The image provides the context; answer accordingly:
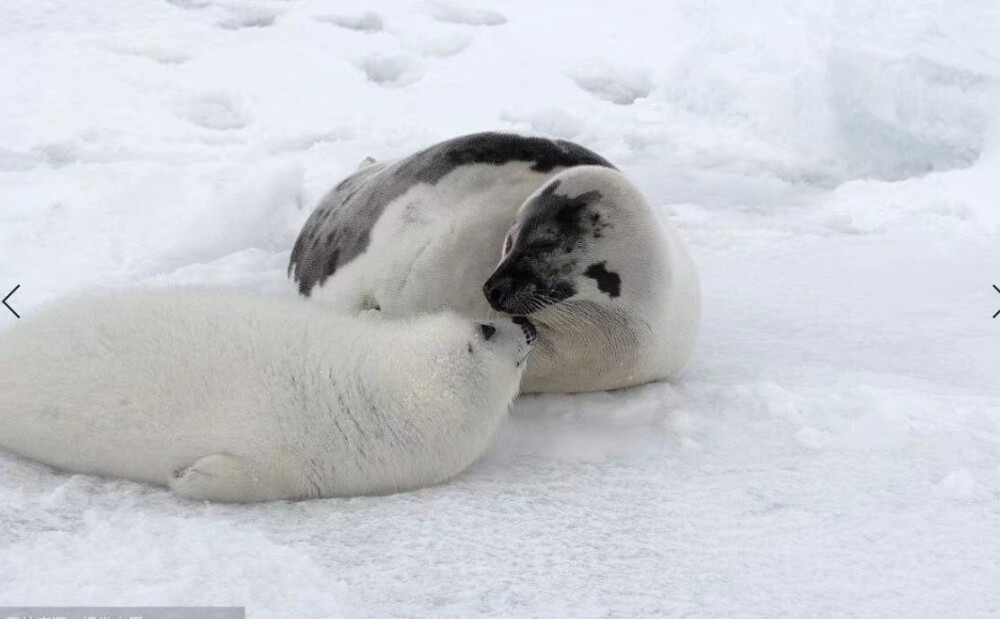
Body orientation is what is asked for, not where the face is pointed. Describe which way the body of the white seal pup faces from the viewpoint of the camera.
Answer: to the viewer's right
